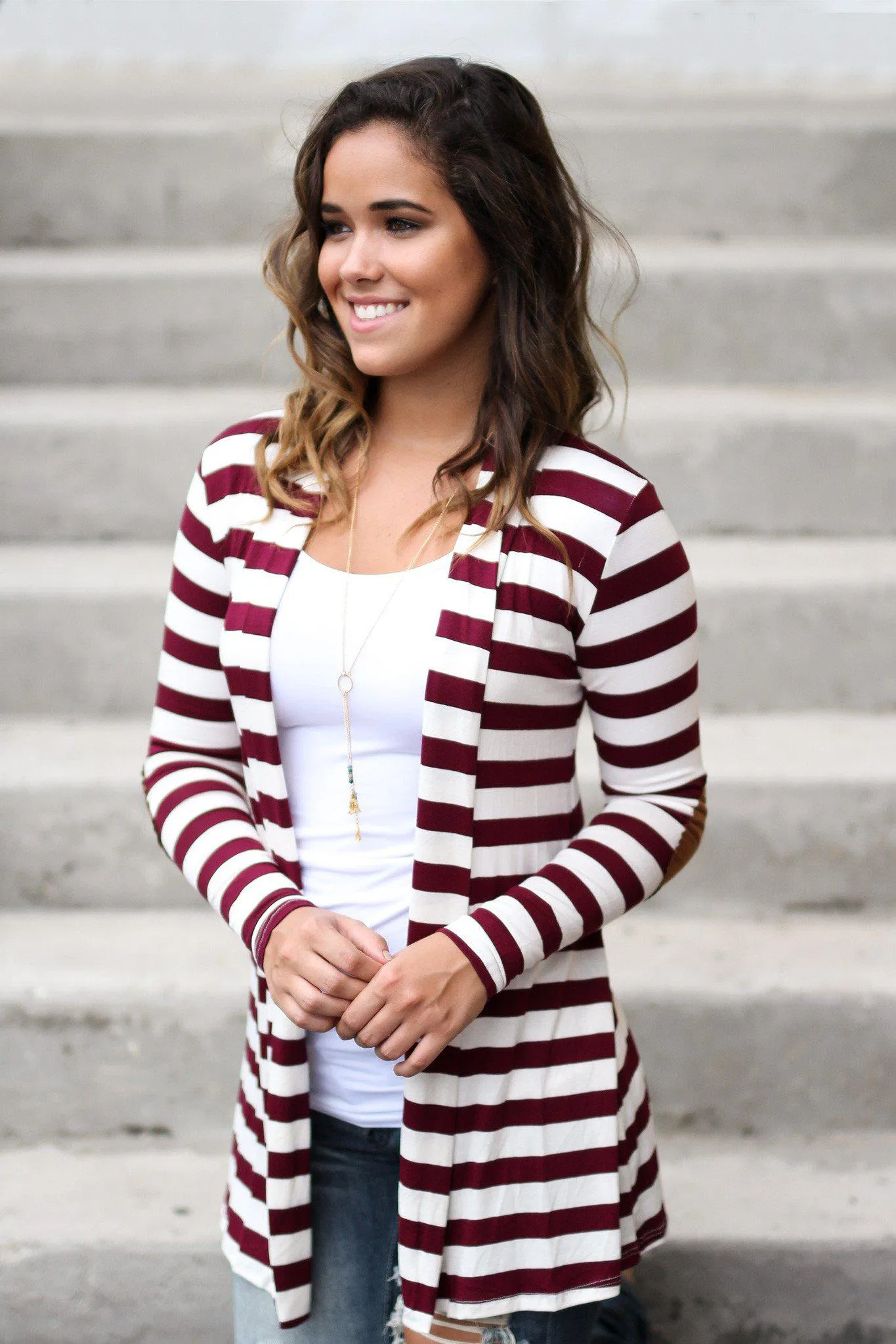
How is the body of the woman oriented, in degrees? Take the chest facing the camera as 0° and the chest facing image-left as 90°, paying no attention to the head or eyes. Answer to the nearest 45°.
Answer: approximately 45°
